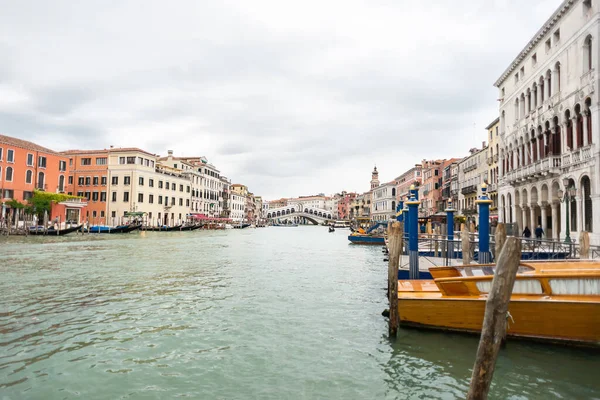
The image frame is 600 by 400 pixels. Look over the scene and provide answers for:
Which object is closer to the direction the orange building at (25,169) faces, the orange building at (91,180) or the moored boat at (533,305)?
the moored boat

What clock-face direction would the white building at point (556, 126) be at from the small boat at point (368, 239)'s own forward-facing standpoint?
The white building is roughly at 8 o'clock from the small boat.

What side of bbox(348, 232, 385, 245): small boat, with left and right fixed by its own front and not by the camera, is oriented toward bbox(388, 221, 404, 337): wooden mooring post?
left

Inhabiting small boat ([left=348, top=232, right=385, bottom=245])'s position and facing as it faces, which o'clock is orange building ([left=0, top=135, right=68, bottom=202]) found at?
The orange building is roughly at 12 o'clock from the small boat.

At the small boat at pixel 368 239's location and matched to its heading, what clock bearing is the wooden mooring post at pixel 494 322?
The wooden mooring post is roughly at 9 o'clock from the small boat.

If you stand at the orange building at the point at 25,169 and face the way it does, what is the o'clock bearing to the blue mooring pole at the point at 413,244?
The blue mooring pole is roughly at 1 o'clock from the orange building.

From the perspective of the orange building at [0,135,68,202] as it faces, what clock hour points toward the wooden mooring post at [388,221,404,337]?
The wooden mooring post is roughly at 1 o'clock from the orange building.

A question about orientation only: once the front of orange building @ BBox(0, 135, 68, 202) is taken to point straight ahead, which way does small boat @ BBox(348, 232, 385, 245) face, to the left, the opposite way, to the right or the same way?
the opposite way

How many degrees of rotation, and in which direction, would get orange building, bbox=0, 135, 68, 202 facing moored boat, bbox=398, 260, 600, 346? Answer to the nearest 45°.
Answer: approximately 45° to its right

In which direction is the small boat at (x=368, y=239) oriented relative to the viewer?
to the viewer's left
